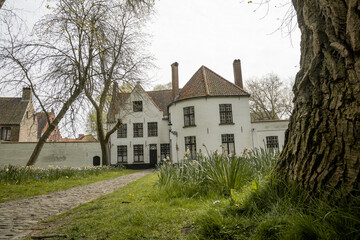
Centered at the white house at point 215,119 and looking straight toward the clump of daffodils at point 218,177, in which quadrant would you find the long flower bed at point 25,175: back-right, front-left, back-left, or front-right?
front-right

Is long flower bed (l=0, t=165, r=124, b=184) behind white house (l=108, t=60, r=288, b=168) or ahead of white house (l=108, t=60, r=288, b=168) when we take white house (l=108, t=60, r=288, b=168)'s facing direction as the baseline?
ahead

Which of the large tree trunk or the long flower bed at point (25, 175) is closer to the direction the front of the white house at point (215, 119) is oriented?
the large tree trunk

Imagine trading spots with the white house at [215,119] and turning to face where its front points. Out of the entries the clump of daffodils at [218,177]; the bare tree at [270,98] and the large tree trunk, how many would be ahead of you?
2

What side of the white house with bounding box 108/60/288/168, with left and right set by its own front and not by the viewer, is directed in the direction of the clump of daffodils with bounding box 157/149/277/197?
front

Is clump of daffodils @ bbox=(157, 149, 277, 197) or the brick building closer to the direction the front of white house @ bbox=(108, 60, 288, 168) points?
the clump of daffodils

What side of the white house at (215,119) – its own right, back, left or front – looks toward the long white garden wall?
right

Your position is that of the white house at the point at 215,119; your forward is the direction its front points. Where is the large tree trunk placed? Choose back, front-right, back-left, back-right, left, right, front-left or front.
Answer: front

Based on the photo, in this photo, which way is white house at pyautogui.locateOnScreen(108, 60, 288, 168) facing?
toward the camera

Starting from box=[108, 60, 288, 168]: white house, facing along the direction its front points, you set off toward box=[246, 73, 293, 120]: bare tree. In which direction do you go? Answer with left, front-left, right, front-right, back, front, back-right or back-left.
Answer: back-left
